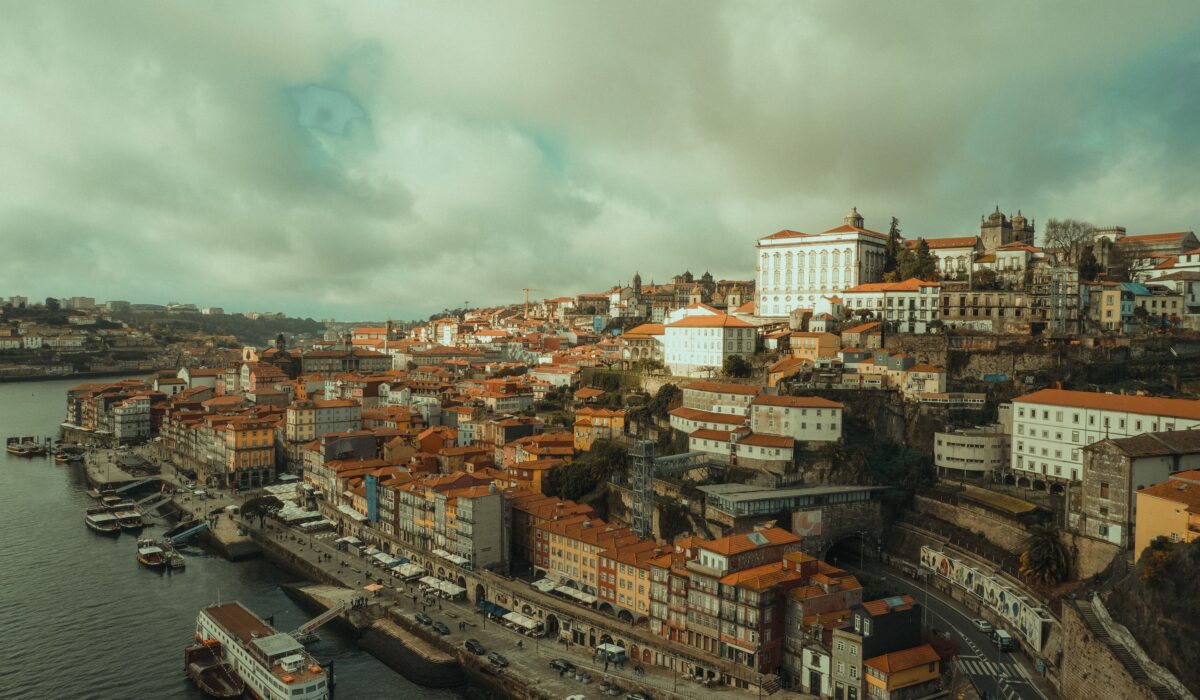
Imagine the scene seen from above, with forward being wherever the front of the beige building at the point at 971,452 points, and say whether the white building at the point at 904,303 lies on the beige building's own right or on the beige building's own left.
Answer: on the beige building's own right

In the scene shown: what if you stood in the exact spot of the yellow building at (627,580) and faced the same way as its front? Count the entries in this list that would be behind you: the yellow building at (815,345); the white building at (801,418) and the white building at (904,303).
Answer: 3

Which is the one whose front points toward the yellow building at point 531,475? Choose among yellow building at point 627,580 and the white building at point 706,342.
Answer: the white building

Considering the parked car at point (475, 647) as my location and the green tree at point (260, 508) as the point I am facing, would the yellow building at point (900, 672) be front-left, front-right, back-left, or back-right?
back-right

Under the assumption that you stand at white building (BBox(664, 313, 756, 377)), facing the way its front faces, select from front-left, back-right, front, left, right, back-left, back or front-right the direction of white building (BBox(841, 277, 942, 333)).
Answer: back-left

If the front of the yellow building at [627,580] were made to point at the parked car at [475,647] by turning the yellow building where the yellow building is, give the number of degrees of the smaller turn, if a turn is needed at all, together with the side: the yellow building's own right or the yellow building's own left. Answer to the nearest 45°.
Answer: approximately 45° to the yellow building's own right
